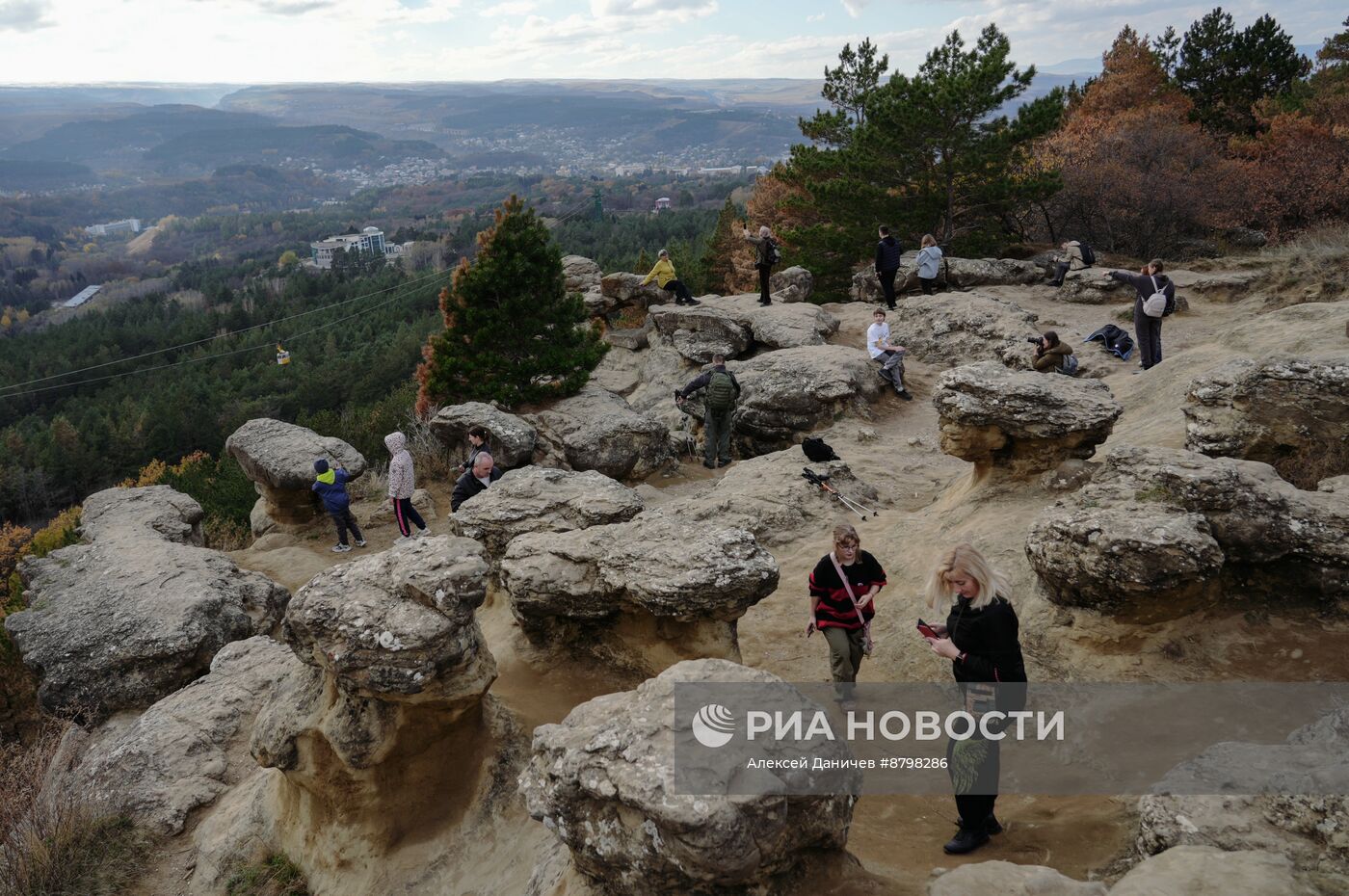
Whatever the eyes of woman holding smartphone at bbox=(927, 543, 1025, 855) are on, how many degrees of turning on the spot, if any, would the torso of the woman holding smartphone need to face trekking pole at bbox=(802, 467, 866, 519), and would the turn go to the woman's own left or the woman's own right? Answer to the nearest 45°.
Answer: approximately 135° to the woman's own right

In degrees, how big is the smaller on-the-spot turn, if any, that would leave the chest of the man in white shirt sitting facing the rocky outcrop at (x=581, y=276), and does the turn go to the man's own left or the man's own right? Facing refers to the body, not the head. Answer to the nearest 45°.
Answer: approximately 180°

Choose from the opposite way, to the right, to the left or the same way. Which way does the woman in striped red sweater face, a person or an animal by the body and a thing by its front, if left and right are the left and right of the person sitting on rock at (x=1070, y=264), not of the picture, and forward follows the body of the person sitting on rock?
to the left

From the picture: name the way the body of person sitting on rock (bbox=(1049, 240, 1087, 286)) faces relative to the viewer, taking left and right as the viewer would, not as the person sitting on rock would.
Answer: facing to the left of the viewer

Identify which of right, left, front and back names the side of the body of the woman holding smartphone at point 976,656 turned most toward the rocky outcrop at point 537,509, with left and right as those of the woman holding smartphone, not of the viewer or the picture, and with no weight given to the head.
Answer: right

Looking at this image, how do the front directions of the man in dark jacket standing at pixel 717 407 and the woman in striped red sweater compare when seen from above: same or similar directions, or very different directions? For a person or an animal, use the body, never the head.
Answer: very different directions

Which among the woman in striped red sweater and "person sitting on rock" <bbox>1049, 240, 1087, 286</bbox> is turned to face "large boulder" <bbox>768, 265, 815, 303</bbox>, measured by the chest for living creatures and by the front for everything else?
the person sitting on rock

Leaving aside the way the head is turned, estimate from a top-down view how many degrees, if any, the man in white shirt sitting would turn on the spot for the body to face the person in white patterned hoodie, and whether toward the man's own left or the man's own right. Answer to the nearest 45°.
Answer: approximately 90° to the man's own right

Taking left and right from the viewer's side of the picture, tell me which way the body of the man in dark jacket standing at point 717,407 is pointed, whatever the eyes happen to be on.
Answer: facing away from the viewer

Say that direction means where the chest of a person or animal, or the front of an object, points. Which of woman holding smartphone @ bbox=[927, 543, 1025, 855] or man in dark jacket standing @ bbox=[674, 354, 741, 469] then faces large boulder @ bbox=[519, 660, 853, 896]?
the woman holding smartphone

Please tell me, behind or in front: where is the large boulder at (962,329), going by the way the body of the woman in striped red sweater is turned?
behind
